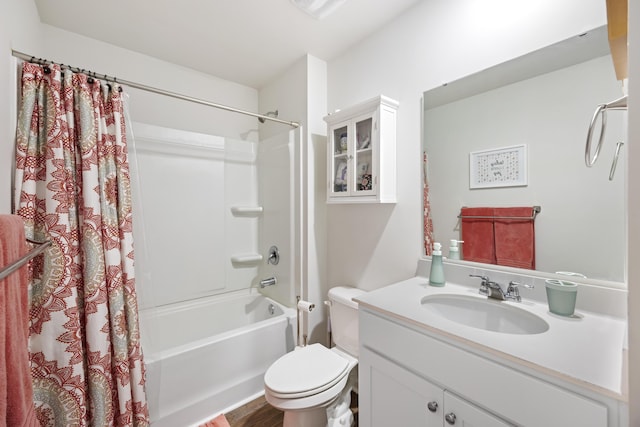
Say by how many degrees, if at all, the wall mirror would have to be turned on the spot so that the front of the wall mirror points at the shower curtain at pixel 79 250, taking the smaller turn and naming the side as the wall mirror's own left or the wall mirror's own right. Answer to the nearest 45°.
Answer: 0° — it already faces it

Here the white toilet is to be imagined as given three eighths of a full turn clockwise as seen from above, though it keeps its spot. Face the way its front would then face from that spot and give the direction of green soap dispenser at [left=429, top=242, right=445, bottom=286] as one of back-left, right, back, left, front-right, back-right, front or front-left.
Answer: right

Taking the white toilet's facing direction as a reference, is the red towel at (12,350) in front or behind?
in front

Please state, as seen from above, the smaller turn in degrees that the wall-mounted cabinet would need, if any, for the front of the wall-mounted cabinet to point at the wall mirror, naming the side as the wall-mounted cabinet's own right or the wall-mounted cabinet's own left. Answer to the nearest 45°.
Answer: approximately 90° to the wall-mounted cabinet's own left

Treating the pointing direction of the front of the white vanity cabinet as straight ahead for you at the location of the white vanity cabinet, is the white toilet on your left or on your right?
on your right

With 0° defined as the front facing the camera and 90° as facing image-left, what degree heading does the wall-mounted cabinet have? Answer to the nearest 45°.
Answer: approximately 45°

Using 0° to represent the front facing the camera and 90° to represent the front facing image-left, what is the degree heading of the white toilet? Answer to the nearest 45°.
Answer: approximately 45°

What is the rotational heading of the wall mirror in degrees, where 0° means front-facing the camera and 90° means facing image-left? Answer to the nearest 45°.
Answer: approximately 45°

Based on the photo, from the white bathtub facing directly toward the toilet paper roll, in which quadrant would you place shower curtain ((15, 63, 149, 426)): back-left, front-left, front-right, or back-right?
back-right

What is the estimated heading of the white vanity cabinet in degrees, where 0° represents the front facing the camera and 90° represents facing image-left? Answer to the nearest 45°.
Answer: approximately 45°
